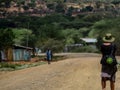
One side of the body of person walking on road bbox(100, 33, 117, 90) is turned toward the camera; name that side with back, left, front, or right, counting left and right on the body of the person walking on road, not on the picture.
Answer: back
